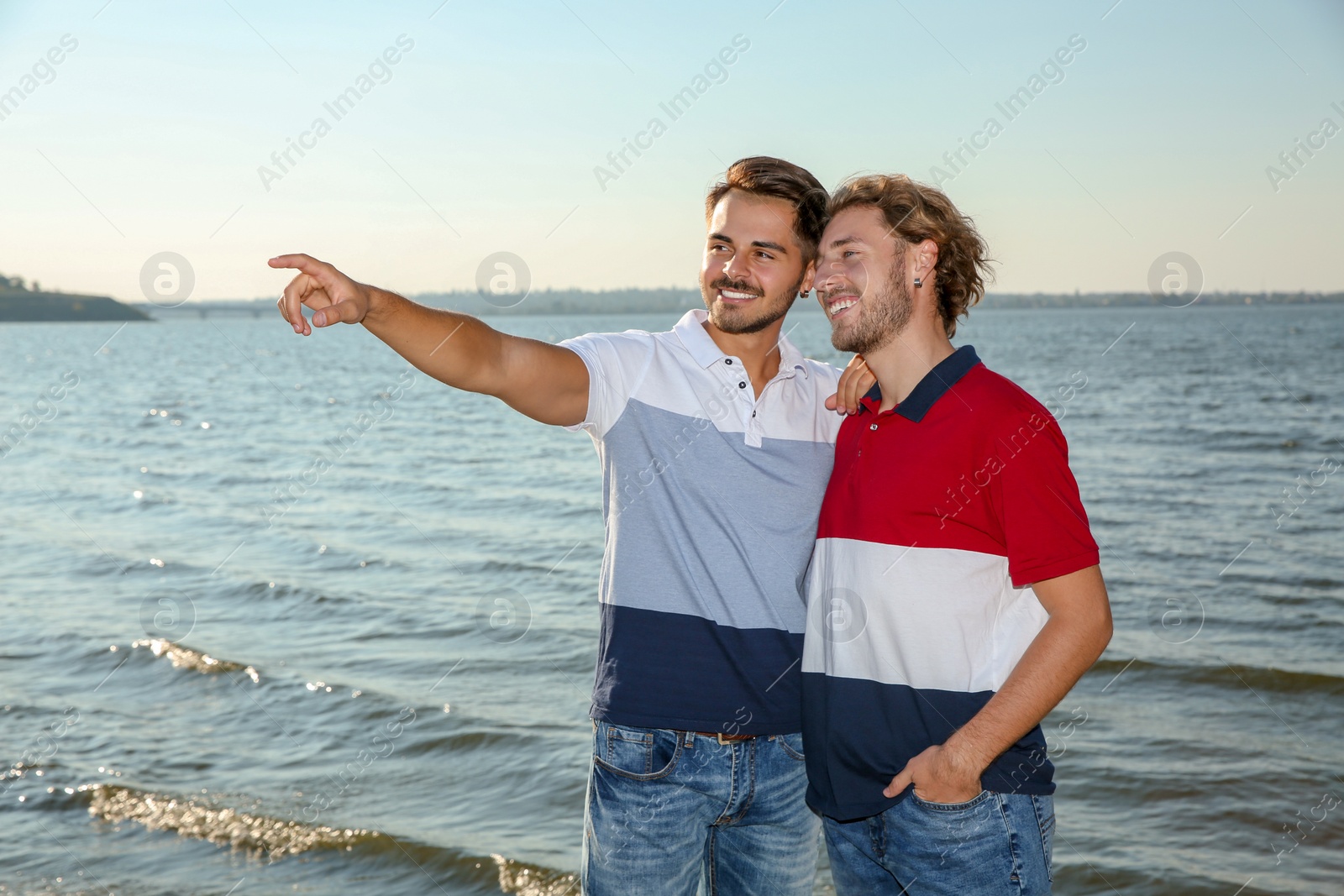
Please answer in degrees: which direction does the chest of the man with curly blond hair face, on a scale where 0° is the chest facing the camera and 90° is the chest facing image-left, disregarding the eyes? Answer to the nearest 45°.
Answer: approximately 45°

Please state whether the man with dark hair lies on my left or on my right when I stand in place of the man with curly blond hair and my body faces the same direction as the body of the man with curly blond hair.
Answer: on my right
